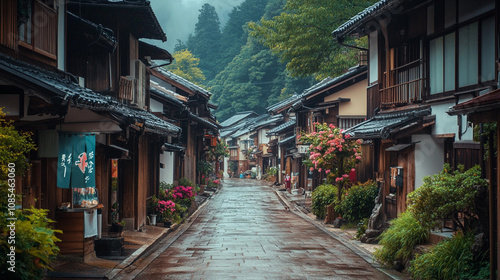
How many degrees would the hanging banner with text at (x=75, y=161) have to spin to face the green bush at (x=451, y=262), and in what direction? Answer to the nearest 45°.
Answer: approximately 45° to its left

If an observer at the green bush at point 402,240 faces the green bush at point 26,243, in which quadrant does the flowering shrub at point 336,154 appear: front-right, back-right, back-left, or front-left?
back-right

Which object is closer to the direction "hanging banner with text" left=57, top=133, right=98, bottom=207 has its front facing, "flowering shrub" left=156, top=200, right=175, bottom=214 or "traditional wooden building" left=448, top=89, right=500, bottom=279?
the traditional wooden building

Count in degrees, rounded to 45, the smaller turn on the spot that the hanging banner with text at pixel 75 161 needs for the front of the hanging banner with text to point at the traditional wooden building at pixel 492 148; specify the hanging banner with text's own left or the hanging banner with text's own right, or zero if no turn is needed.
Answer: approximately 45° to the hanging banner with text's own left
